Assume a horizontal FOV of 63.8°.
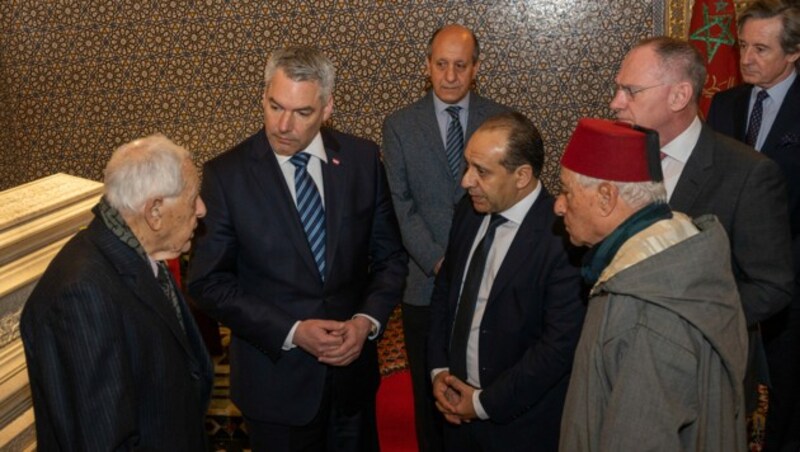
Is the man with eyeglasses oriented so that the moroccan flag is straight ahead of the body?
no

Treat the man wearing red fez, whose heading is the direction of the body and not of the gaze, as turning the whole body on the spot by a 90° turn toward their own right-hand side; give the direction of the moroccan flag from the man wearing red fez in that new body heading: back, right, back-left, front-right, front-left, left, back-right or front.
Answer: front

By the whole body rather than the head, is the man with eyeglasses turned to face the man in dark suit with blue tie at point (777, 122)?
no

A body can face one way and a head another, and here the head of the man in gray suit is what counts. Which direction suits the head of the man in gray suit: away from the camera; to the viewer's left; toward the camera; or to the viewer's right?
toward the camera

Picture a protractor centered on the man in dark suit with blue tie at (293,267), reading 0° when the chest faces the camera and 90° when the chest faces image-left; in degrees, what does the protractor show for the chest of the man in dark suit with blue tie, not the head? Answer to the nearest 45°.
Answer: approximately 0°

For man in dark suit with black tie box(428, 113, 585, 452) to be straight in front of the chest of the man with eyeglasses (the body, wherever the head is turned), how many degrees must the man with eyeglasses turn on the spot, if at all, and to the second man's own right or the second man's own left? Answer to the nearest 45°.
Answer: approximately 45° to the second man's own left

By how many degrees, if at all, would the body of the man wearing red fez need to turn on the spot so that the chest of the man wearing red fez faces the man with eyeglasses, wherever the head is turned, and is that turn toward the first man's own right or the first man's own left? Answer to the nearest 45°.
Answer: approximately 90° to the first man's own right

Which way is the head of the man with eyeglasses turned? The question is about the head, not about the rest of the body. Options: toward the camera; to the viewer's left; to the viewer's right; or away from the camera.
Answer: to the viewer's left

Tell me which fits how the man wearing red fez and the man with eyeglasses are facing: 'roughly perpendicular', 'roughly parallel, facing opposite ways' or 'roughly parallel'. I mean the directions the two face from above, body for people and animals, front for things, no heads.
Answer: roughly parallel

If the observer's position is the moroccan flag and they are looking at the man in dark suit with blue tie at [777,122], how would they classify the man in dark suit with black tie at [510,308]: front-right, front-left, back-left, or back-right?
front-right

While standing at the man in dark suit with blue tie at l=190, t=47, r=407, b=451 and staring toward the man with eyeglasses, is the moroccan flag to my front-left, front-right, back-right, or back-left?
front-left

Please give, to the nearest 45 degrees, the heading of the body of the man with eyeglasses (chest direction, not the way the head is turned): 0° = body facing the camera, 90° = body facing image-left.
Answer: approximately 90°

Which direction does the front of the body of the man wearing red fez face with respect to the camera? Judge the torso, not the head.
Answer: to the viewer's left

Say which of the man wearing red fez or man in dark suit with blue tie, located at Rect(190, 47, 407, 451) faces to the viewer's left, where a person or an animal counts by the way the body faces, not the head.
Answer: the man wearing red fez

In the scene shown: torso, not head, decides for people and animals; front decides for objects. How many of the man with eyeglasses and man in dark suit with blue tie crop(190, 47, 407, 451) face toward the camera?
1

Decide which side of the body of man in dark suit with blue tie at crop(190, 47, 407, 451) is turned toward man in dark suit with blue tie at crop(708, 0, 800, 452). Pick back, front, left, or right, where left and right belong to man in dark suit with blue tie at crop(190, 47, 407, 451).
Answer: left

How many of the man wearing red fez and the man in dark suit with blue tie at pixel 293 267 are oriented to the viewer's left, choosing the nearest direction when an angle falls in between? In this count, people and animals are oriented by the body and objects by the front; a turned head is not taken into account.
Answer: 1

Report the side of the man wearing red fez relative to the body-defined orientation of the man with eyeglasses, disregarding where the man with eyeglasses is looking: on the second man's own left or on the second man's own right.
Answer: on the second man's own left

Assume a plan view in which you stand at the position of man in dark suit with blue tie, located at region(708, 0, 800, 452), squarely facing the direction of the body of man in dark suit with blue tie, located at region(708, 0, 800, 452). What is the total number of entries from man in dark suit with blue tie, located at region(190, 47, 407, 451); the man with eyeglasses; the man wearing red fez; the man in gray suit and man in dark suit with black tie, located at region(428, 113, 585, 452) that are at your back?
0

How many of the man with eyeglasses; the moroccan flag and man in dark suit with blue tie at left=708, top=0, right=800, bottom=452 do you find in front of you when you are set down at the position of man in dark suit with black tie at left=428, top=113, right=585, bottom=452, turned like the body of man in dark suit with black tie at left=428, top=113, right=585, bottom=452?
0

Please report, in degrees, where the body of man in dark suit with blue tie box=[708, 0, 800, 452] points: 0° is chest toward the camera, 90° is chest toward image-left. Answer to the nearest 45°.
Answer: approximately 45°
